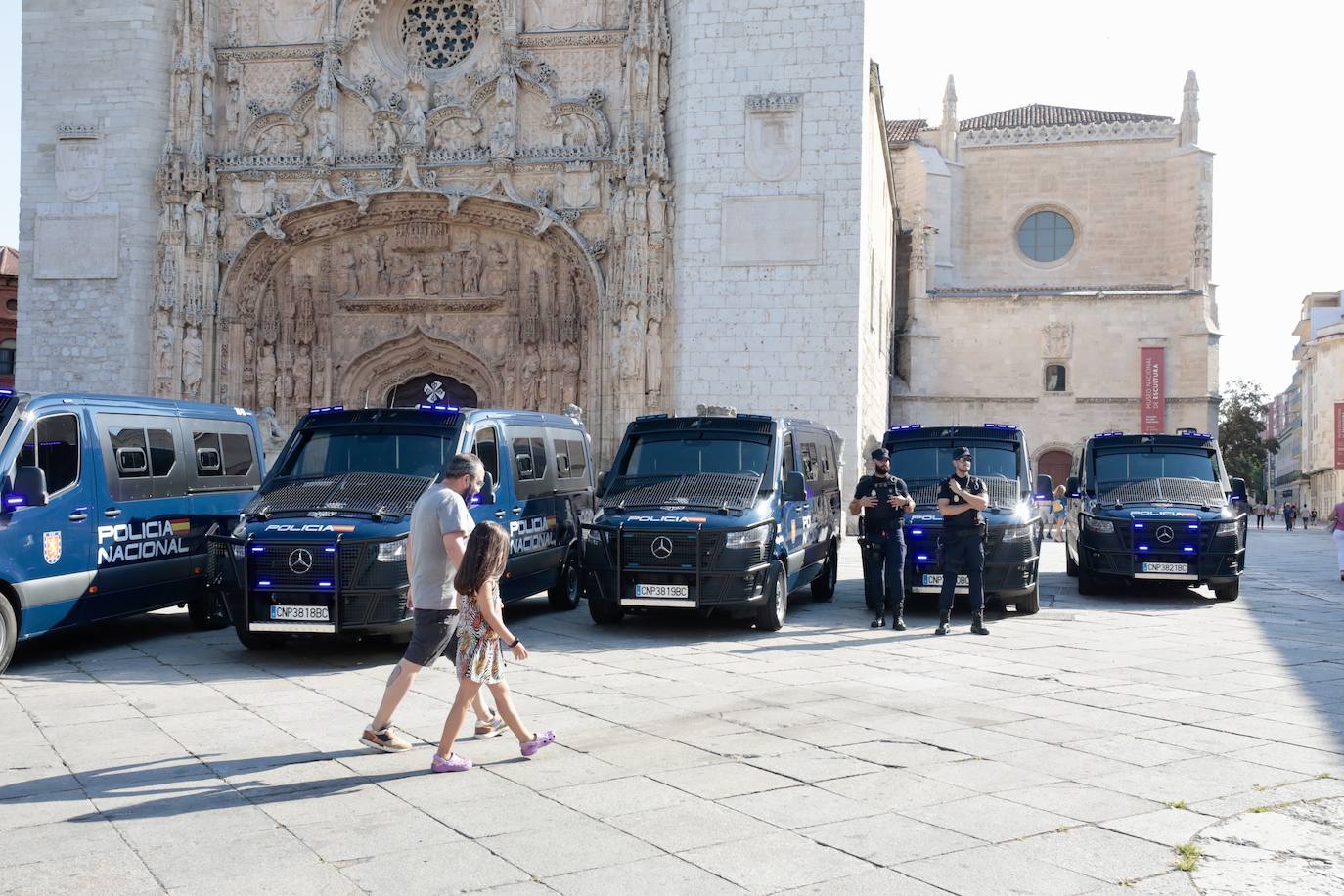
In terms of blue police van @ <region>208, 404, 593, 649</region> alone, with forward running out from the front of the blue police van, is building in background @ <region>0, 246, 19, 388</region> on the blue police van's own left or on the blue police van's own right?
on the blue police van's own right

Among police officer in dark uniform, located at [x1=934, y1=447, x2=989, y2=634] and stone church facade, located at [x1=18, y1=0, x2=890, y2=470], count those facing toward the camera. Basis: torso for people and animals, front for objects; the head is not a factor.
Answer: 2

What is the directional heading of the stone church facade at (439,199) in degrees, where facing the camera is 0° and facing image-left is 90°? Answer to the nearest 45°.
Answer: approximately 0°

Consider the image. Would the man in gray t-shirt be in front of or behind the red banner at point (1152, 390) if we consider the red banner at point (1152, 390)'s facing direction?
in front

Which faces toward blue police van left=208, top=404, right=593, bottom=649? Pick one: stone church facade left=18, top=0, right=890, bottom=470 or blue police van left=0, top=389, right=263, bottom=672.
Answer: the stone church facade

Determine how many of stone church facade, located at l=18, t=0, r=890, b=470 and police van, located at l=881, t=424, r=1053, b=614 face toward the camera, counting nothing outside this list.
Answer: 2

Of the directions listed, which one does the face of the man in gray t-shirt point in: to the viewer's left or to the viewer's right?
to the viewer's right

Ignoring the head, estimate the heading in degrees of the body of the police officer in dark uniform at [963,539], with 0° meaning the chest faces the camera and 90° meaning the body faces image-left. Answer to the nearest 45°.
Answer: approximately 0°

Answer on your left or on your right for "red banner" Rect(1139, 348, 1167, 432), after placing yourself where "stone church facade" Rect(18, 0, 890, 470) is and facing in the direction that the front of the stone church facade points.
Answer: on your left

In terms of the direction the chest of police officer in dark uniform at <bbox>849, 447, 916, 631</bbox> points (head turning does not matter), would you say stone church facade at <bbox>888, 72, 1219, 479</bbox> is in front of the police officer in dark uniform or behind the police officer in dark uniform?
behind

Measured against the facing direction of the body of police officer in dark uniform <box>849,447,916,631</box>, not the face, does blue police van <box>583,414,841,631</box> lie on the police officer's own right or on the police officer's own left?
on the police officer's own right
